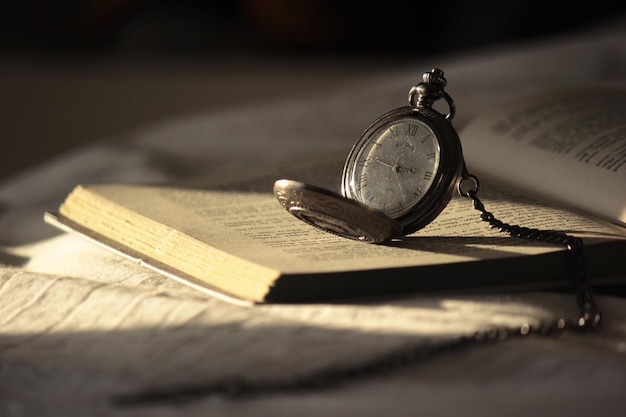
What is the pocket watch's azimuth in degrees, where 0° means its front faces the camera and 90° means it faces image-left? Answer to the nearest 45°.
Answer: approximately 45°
